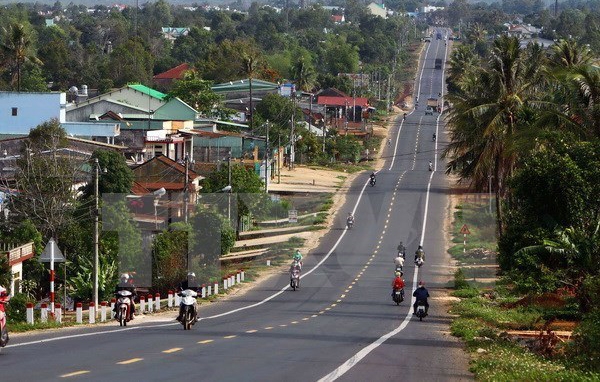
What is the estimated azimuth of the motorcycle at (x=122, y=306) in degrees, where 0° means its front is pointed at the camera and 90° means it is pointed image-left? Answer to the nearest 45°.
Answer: approximately 0°

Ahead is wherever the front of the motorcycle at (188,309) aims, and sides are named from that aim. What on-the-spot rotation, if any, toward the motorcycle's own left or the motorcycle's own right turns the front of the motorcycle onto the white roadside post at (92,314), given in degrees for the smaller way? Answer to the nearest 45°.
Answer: approximately 135° to the motorcycle's own right

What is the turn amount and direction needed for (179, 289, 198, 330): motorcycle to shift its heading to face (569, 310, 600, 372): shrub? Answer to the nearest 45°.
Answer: approximately 45° to its left

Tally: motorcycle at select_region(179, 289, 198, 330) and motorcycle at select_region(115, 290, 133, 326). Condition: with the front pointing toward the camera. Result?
2

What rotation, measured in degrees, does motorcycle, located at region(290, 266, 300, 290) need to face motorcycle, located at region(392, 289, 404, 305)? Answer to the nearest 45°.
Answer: approximately 45° to its left

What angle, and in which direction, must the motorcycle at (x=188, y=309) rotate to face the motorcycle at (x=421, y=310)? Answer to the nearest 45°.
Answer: approximately 135° to its left
